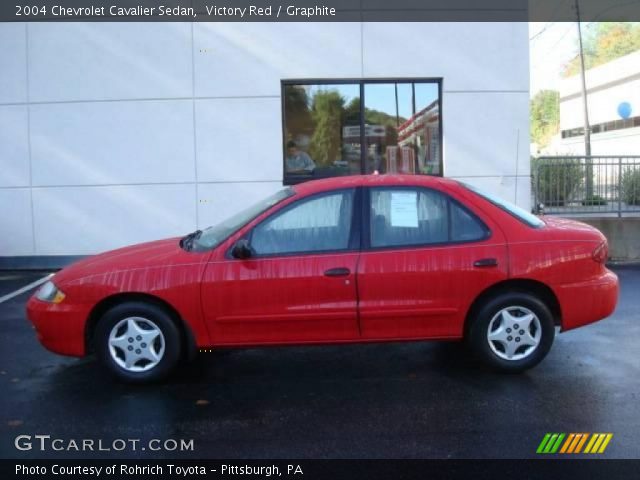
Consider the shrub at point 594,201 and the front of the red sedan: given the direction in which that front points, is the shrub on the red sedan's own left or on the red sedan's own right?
on the red sedan's own right

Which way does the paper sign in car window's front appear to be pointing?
toward the camera

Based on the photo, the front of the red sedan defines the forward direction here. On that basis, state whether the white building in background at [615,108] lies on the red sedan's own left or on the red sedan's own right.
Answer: on the red sedan's own right

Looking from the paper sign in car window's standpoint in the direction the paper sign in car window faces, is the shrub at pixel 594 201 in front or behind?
behind

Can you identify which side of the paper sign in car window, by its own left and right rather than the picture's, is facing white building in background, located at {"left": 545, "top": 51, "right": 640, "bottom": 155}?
back

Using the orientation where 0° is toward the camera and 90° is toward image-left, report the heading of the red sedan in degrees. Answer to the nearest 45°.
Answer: approximately 90°
